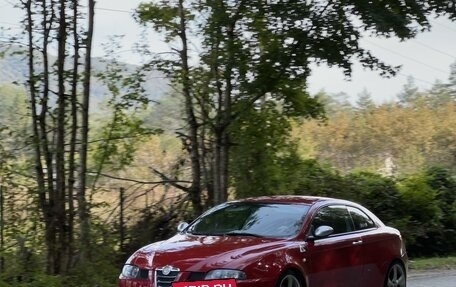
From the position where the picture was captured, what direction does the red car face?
facing the viewer and to the left of the viewer

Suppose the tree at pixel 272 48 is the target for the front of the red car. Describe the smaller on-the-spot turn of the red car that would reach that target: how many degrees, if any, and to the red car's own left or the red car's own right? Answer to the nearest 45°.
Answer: approximately 135° to the red car's own right
